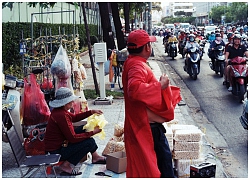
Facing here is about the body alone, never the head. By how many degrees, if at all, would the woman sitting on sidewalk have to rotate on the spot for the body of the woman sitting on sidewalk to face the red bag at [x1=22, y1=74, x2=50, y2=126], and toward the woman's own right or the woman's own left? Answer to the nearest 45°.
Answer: approximately 135° to the woman's own left

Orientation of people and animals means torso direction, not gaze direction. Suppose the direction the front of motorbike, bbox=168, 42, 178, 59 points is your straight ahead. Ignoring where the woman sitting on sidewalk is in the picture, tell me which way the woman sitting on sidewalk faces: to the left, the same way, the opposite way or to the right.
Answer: to the left

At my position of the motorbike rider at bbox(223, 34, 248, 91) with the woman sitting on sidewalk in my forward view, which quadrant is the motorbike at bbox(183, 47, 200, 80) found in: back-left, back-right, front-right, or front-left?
back-right

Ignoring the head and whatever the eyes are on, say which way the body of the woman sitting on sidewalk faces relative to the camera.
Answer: to the viewer's right

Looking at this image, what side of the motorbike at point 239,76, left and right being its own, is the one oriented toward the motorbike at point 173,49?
back

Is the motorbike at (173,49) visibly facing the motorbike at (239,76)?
yes
